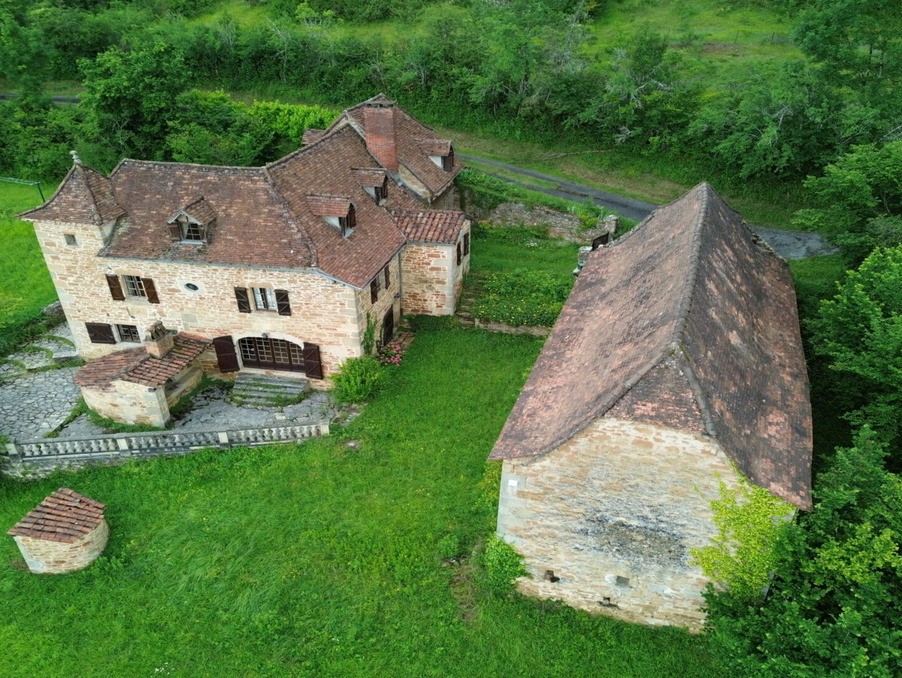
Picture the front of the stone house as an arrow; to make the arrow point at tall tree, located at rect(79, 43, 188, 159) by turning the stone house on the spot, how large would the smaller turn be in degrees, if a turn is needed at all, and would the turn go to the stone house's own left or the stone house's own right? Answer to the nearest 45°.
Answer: approximately 180°

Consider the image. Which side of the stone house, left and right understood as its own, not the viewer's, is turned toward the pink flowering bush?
left

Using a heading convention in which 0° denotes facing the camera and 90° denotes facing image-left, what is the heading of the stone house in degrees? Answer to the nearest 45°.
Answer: approximately 0°

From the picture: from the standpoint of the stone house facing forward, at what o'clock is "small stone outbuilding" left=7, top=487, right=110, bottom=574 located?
The small stone outbuilding is roughly at 1 o'clock from the stone house.

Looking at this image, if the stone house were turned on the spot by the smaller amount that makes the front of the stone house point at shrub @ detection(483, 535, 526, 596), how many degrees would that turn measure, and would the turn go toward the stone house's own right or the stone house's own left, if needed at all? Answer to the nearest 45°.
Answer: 0° — it already faces it

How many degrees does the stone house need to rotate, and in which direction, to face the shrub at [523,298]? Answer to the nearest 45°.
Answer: approximately 90° to its left
